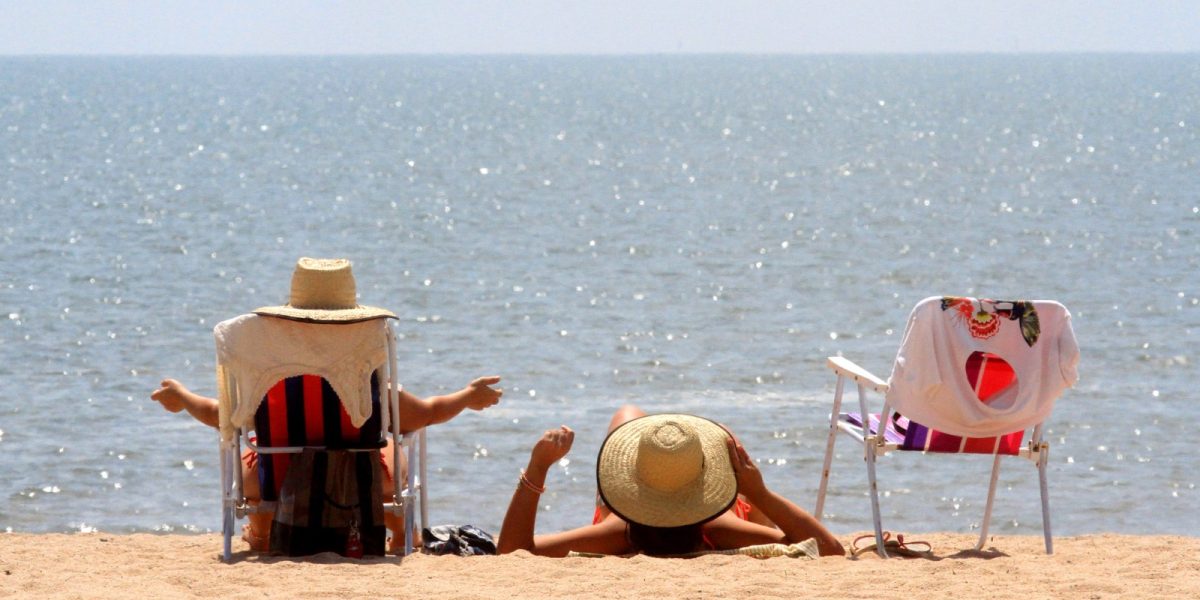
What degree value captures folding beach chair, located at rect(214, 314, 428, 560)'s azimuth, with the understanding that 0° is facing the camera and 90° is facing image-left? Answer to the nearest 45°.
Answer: approximately 180°

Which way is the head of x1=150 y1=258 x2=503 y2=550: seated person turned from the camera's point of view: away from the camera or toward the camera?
away from the camera

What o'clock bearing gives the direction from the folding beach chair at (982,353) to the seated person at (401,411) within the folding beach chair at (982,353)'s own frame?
The seated person is roughly at 10 o'clock from the folding beach chair.

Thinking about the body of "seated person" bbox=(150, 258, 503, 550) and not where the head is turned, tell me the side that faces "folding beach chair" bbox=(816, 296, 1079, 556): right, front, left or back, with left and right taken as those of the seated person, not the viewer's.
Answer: right

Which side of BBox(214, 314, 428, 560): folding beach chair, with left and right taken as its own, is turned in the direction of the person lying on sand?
right

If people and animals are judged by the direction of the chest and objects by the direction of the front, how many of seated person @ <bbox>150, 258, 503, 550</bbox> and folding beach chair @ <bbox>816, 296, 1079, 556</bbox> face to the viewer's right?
0

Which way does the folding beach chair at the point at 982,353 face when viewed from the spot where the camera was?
facing away from the viewer and to the left of the viewer

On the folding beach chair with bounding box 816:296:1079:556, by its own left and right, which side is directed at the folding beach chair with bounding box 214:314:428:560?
left

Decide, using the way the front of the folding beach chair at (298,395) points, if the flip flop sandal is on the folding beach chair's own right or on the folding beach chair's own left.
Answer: on the folding beach chair's own right

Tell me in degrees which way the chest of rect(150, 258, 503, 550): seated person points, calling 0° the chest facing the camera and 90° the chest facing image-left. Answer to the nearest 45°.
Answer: approximately 180°

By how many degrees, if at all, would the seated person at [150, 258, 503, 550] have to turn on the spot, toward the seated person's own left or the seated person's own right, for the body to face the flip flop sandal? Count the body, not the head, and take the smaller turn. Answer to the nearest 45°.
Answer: approximately 90° to the seated person's own right

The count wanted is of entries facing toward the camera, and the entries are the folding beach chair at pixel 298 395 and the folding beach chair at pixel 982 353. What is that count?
0
